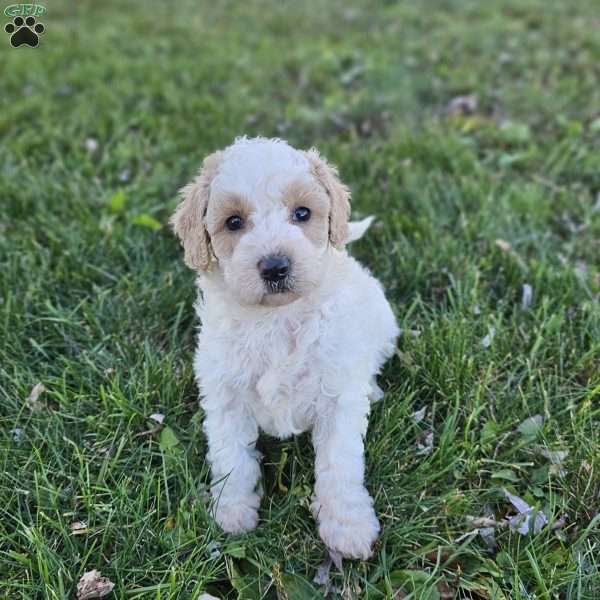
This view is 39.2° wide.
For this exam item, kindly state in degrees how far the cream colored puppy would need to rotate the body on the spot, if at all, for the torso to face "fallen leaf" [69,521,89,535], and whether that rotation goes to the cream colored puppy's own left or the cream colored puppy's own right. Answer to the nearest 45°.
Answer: approximately 45° to the cream colored puppy's own right

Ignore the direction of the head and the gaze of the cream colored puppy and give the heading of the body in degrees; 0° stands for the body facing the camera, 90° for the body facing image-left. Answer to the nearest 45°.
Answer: approximately 0°

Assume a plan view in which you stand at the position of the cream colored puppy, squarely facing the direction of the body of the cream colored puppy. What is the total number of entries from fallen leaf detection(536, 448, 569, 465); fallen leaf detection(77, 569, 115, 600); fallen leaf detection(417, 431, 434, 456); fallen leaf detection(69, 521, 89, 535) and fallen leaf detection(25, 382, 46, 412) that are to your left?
2

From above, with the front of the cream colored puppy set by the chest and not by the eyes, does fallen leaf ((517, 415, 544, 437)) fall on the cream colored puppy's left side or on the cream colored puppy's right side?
on the cream colored puppy's left side

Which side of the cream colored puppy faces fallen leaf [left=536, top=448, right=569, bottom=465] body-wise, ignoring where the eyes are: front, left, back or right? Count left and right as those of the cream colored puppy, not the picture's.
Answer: left

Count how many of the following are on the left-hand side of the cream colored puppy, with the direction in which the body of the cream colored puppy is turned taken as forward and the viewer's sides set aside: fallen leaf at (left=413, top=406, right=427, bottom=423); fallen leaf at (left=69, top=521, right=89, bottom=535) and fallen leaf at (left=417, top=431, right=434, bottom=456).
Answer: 2

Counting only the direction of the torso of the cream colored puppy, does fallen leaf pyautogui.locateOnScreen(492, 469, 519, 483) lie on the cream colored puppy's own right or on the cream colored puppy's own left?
on the cream colored puppy's own left

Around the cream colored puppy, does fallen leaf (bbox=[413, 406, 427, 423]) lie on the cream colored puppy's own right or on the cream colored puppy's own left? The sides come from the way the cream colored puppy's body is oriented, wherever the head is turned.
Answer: on the cream colored puppy's own left

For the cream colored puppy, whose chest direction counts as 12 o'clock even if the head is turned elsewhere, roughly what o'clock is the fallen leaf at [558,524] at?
The fallen leaf is roughly at 10 o'clock from the cream colored puppy.

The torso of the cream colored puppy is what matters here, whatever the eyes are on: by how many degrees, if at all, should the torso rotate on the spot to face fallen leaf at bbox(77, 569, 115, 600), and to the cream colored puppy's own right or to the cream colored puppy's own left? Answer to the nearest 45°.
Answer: approximately 45° to the cream colored puppy's own right

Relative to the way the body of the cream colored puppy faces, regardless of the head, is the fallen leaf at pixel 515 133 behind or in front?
behind

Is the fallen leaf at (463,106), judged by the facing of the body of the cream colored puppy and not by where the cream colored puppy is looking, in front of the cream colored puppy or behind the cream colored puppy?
behind

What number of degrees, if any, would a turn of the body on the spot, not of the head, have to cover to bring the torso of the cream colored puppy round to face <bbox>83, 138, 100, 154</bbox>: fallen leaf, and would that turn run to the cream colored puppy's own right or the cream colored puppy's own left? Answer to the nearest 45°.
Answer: approximately 135° to the cream colored puppy's own right
